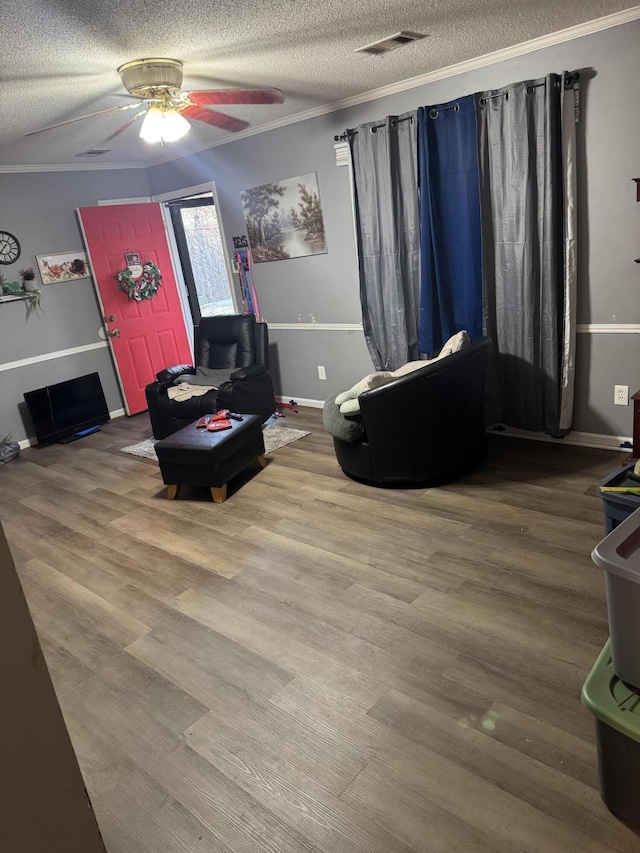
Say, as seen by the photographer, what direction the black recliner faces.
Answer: facing the viewer and to the left of the viewer

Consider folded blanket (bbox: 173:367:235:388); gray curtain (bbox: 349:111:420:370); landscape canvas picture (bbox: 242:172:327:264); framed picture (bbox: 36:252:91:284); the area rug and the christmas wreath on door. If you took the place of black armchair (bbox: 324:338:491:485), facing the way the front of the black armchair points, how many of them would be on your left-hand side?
0

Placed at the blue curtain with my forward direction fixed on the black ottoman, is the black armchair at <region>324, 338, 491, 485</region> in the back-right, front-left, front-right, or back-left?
front-left

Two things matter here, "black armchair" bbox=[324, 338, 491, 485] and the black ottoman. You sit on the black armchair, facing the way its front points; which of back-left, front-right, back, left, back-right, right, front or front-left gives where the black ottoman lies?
front

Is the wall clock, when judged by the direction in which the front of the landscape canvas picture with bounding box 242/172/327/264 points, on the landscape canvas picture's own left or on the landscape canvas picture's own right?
on the landscape canvas picture's own right

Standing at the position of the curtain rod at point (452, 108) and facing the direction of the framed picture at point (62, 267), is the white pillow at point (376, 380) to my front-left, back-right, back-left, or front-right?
front-left

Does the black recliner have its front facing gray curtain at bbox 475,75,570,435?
no

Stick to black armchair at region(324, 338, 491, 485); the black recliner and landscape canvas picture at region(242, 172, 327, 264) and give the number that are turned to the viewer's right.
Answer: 0

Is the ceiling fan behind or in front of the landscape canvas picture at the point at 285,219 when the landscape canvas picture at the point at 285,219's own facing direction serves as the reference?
in front

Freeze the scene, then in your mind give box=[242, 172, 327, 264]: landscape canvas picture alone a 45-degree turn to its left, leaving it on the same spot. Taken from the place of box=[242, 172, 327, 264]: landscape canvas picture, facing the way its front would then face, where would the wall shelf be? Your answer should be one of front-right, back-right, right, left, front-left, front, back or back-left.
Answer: right

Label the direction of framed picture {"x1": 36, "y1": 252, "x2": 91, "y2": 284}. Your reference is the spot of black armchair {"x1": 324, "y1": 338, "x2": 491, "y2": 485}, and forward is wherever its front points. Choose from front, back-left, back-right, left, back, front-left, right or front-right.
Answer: front-right

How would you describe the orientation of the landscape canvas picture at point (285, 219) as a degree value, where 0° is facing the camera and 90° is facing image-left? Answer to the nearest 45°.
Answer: approximately 45°

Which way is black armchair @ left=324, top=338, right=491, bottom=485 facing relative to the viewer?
to the viewer's left

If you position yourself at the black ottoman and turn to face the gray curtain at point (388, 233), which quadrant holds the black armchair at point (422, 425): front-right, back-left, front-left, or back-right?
front-right

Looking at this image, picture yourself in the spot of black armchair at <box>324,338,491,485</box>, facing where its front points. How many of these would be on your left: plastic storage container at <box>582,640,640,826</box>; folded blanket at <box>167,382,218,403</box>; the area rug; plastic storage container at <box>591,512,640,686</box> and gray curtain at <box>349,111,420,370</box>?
2

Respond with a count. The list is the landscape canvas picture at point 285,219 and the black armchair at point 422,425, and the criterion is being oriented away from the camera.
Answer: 0

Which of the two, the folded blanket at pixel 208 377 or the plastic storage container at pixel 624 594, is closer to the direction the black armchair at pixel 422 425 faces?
the folded blanket

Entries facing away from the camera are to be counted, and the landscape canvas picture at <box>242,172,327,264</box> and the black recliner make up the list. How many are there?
0

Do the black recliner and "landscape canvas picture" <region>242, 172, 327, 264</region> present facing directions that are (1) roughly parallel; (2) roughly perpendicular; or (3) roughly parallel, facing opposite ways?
roughly parallel

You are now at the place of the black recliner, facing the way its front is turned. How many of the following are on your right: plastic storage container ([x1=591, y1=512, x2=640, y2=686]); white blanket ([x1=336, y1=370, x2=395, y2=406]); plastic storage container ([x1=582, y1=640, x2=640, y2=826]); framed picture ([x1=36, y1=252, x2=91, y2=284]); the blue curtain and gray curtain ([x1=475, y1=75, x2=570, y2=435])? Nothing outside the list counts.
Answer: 1

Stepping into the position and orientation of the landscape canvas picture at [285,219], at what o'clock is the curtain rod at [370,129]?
The curtain rod is roughly at 9 o'clock from the landscape canvas picture.

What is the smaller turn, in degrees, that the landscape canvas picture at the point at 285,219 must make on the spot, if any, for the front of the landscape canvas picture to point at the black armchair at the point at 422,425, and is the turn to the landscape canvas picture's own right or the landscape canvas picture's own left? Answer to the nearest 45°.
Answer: approximately 45° to the landscape canvas picture's own left
